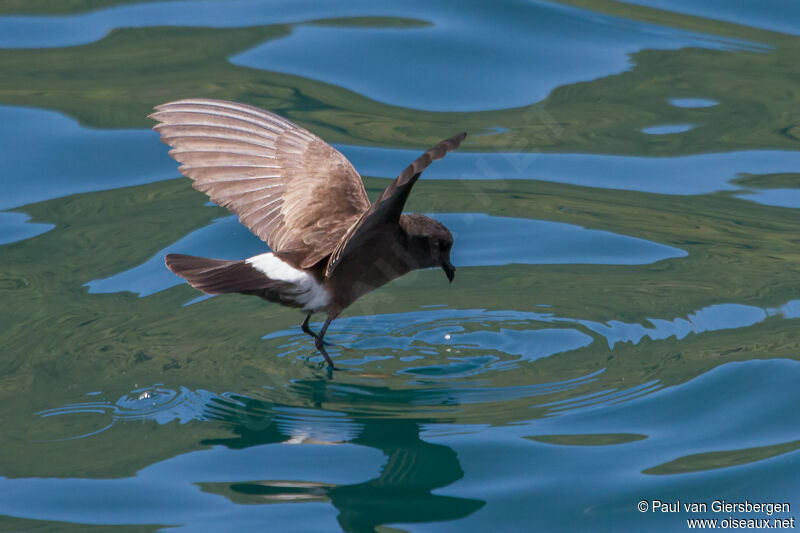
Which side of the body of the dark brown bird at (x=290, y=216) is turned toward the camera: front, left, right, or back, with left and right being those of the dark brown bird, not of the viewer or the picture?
right
